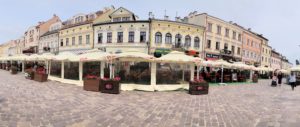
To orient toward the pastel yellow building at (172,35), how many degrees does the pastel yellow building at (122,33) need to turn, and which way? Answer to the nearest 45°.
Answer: approximately 90° to its left

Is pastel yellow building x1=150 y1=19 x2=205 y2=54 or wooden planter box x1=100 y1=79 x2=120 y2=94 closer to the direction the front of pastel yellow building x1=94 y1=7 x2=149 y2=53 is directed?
the wooden planter box

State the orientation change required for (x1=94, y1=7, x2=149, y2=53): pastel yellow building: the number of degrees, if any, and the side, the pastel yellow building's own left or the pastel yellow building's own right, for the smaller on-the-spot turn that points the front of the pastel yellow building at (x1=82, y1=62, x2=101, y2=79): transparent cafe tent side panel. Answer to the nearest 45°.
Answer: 0° — it already faces it

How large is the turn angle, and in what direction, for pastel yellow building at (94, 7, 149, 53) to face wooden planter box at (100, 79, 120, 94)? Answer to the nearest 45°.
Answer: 0° — it already faces it

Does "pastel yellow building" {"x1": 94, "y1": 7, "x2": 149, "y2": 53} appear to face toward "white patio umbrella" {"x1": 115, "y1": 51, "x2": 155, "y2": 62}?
yes

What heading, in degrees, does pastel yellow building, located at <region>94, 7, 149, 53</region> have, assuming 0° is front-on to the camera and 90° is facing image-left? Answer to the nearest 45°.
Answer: approximately 0°

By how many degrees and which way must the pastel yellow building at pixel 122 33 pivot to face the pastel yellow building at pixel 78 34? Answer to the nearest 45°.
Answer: approximately 135° to its right
